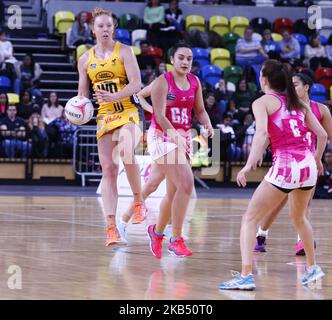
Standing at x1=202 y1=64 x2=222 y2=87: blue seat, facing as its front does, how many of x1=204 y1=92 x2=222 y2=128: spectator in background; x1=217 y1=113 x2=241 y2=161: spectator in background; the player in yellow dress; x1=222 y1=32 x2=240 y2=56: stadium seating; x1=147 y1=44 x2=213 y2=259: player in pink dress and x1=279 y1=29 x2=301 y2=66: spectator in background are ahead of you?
4

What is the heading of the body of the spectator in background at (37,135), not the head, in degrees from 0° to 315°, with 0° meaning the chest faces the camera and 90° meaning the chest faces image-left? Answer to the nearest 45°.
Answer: approximately 0°

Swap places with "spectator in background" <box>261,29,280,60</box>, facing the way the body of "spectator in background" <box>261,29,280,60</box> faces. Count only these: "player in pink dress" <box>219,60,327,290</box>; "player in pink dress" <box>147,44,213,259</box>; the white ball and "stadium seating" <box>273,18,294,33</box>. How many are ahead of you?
3

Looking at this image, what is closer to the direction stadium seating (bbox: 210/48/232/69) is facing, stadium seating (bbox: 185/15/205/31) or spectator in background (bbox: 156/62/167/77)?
the spectator in background

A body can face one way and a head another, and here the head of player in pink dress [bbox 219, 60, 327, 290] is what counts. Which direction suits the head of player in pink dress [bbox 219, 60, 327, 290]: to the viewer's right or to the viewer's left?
to the viewer's left

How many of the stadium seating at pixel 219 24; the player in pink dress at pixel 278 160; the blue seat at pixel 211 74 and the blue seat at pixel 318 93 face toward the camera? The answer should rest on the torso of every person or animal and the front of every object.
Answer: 3

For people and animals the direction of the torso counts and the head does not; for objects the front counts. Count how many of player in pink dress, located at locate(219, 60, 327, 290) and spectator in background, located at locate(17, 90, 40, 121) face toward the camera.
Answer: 1

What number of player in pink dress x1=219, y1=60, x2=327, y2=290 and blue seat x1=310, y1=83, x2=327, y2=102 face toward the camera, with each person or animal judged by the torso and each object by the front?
1

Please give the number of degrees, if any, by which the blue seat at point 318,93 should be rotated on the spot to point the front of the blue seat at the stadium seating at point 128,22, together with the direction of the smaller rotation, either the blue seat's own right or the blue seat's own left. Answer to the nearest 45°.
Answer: approximately 90° to the blue seat's own right
